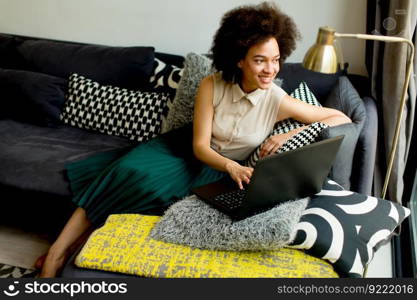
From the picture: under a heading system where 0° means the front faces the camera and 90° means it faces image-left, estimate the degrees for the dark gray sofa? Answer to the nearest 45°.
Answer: approximately 0°

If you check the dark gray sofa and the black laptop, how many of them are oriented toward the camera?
1

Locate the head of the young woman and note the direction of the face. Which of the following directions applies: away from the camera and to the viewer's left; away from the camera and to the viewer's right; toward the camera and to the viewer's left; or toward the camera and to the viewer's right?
toward the camera and to the viewer's right

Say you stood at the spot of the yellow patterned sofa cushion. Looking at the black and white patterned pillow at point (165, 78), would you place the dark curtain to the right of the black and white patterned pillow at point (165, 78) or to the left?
right

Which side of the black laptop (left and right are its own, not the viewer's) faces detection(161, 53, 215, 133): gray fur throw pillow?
front

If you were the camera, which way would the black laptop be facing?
facing away from the viewer and to the left of the viewer

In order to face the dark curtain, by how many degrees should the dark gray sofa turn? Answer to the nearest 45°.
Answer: approximately 90° to its left
